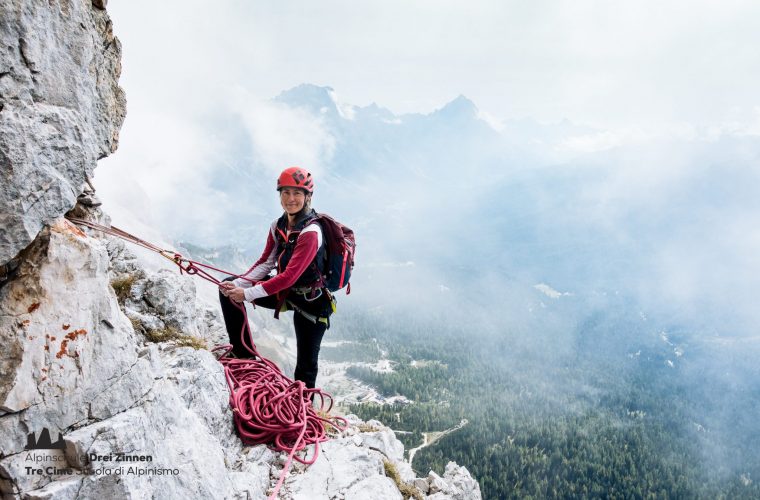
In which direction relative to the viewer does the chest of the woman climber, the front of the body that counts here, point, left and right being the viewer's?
facing the viewer and to the left of the viewer
